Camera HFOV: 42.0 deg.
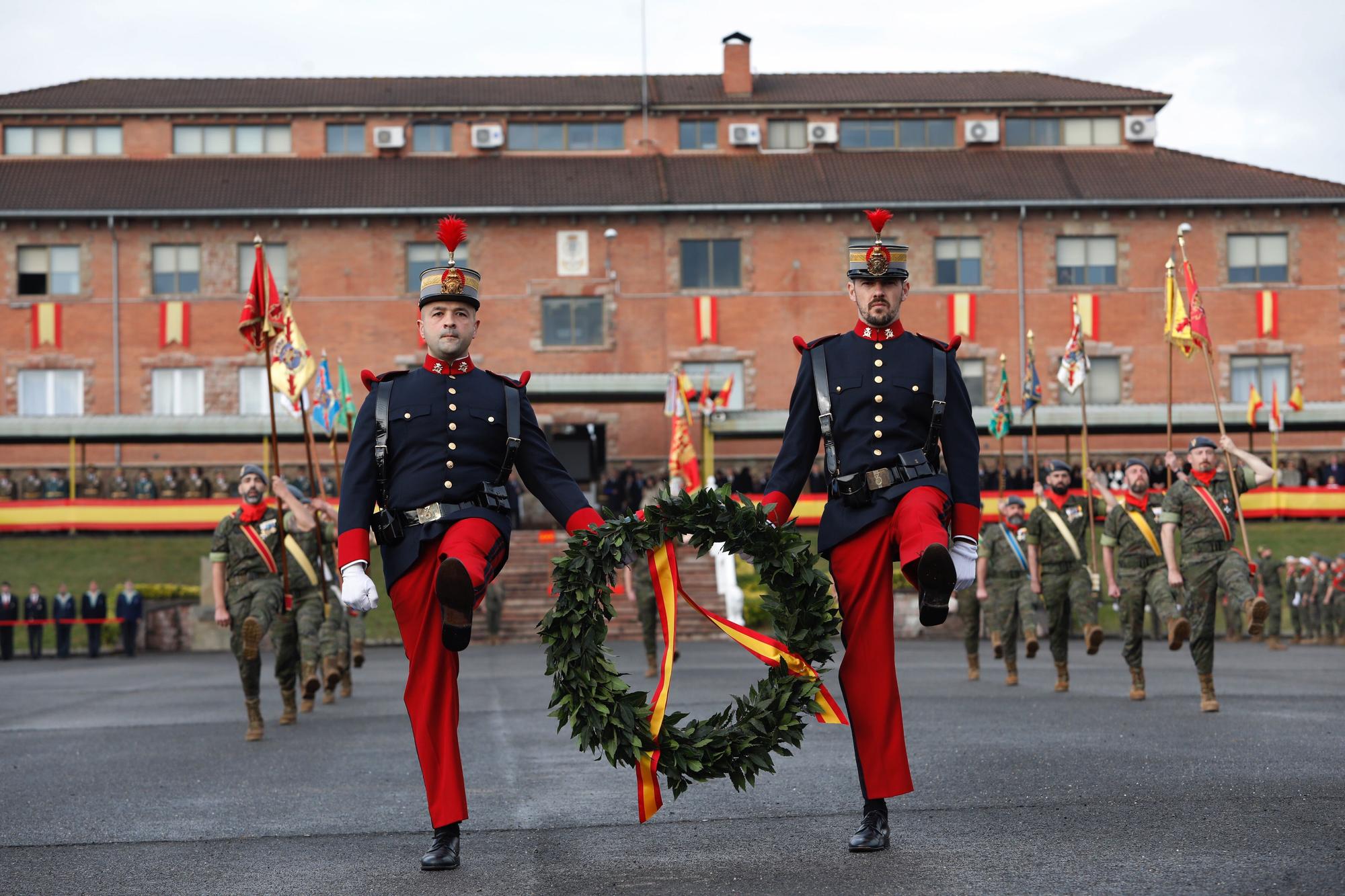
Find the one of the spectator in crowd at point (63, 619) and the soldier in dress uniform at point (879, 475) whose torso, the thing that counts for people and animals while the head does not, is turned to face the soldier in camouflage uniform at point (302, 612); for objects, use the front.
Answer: the spectator in crowd

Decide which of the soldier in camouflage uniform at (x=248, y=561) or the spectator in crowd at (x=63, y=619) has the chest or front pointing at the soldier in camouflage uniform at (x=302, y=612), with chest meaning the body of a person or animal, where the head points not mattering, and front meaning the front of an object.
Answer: the spectator in crowd

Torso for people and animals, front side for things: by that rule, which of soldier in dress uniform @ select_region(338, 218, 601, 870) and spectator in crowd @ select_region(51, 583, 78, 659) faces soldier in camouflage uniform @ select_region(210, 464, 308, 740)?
the spectator in crowd

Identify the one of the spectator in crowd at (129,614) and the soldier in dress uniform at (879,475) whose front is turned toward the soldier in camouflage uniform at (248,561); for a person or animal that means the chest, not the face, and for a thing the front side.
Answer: the spectator in crowd

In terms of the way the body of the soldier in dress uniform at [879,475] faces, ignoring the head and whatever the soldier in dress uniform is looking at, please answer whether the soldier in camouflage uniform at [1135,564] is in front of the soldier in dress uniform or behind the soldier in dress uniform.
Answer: behind

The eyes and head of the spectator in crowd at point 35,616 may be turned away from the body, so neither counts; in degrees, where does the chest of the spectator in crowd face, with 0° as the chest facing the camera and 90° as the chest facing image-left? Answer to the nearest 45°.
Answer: approximately 0°

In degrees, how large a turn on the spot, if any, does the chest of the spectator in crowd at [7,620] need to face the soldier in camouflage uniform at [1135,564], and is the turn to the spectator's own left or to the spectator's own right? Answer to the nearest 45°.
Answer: approximately 45° to the spectator's own left
